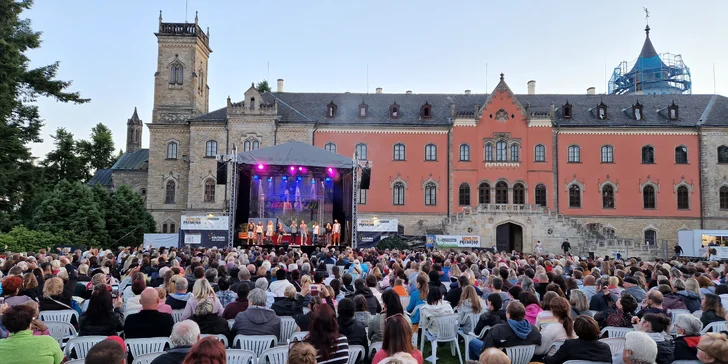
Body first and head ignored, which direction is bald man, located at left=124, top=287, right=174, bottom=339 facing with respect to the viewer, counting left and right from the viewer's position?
facing away from the viewer

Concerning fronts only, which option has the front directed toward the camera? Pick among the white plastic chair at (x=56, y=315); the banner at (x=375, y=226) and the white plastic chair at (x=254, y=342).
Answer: the banner

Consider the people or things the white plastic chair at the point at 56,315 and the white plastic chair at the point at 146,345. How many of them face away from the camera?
2

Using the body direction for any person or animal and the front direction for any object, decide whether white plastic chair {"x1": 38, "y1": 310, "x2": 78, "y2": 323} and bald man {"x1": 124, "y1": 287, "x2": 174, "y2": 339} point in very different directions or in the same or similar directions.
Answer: same or similar directions

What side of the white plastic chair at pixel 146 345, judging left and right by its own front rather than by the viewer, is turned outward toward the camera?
back

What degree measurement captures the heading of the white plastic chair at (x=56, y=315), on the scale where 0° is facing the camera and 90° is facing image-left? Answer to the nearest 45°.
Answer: approximately 180°

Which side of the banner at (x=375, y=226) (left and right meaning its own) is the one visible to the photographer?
front

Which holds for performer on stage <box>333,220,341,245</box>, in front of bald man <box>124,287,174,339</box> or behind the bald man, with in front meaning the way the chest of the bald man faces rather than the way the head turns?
in front

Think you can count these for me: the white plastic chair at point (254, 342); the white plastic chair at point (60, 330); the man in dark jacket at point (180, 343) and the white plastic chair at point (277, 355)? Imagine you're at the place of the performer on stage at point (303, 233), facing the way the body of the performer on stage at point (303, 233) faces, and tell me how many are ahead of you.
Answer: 4

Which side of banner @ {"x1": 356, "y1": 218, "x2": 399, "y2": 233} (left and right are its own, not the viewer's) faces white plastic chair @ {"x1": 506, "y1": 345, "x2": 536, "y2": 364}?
front

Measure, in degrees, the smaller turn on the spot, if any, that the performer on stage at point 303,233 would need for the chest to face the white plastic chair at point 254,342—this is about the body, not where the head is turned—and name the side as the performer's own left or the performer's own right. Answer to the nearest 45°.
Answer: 0° — they already face it

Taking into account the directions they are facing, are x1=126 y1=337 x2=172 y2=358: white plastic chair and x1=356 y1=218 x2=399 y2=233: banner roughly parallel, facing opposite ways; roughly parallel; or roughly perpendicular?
roughly parallel, facing opposite ways

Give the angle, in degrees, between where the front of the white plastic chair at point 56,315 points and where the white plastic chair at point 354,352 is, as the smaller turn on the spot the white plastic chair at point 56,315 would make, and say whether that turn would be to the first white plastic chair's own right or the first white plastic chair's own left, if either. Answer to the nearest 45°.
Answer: approximately 135° to the first white plastic chair's own right

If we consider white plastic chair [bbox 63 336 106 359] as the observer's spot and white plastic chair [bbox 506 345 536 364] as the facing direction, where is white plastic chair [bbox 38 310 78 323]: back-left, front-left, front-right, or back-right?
back-left

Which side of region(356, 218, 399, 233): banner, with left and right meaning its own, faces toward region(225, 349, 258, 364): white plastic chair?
front

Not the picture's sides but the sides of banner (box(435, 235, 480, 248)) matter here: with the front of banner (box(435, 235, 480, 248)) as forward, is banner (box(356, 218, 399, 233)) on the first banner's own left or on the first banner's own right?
on the first banner's own right

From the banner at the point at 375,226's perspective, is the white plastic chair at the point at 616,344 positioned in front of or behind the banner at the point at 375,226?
in front

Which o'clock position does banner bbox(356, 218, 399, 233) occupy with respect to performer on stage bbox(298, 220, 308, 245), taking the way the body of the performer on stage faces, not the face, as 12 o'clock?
The banner is roughly at 9 o'clock from the performer on stage.

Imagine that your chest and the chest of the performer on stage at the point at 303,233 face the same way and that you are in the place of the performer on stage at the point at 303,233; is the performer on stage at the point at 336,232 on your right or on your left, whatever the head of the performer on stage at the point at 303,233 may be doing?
on your left

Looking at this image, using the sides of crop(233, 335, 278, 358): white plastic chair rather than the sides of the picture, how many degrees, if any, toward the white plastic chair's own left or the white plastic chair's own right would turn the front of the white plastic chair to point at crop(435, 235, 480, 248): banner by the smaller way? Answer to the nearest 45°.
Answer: approximately 45° to the white plastic chair's own right

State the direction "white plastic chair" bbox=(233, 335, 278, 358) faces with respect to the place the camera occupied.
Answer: facing away from the viewer

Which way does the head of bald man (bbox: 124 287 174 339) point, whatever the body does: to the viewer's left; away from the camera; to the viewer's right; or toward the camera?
away from the camera

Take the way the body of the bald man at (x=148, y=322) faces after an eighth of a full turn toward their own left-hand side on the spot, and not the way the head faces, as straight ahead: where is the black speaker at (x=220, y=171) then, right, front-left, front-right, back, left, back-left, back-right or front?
front-right

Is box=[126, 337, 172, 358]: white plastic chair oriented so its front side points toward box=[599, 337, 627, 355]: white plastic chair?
no
